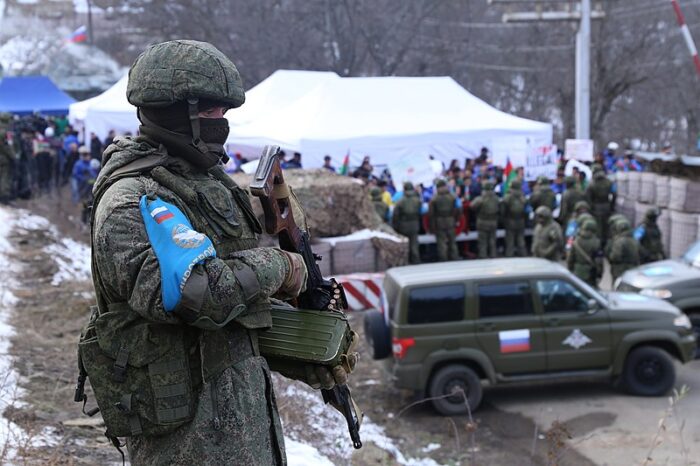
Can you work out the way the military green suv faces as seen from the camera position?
facing to the right of the viewer

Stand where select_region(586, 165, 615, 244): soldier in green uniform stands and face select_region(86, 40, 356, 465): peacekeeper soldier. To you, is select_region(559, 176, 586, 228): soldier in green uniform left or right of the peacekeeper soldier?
right

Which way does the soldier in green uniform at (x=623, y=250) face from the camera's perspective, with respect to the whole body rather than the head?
away from the camera

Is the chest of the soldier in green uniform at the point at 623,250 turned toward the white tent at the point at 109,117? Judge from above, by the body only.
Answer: no

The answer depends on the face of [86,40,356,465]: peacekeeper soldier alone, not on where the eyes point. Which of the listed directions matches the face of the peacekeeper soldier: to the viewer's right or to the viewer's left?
to the viewer's right

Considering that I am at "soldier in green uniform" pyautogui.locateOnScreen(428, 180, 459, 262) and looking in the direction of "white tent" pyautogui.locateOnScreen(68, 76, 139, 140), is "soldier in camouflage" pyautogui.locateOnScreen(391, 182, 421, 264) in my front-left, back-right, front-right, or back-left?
front-left

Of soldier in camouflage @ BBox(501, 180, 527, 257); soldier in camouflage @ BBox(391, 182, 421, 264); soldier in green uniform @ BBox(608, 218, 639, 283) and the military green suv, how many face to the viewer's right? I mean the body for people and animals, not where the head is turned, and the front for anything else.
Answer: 1

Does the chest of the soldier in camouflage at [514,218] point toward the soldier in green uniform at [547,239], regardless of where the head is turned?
no

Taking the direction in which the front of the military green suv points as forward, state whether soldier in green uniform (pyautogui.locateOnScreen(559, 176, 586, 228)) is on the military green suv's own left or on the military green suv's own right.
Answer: on the military green suv's own left

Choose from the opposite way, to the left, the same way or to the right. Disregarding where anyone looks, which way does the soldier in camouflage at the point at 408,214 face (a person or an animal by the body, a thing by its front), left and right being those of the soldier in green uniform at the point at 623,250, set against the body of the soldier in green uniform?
the same way

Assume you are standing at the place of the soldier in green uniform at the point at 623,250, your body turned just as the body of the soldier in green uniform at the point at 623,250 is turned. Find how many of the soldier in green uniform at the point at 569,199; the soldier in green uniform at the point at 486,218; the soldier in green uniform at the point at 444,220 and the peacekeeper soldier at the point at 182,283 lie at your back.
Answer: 1
